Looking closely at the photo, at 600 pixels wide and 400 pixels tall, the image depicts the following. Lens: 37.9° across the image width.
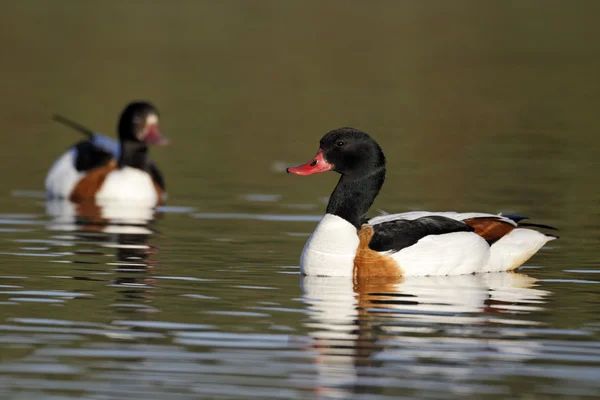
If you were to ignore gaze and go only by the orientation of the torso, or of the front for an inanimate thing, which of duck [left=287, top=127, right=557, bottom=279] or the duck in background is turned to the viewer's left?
the duck

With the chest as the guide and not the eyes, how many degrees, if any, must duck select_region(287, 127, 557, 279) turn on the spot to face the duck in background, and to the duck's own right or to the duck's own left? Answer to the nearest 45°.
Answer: approximately 45° to the duck's own right

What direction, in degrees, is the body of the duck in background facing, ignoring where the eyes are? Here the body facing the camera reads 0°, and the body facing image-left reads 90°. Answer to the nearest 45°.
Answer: approximately 315°

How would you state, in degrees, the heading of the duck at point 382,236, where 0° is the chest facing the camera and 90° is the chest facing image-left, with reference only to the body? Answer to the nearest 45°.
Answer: approximately 90°

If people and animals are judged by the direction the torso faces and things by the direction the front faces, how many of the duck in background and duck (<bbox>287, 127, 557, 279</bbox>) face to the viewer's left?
1
